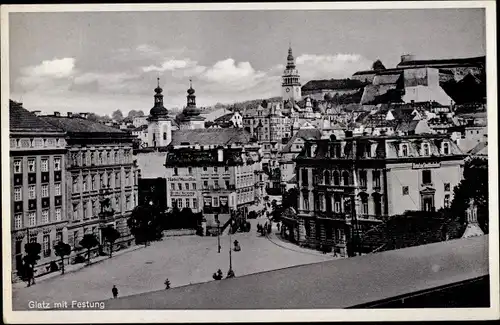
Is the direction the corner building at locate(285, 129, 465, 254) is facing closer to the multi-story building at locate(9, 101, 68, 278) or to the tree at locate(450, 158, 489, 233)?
the multi-story building

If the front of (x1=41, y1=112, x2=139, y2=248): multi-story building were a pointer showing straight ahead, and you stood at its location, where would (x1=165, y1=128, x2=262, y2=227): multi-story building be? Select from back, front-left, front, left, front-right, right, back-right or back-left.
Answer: front-left

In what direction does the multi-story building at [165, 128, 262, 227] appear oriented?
toward the camera

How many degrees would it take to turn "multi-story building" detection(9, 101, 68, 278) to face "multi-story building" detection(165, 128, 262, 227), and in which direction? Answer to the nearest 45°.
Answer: approximately 45° to its left

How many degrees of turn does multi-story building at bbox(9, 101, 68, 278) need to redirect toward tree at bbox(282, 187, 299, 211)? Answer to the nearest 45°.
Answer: approximately 45° to its left

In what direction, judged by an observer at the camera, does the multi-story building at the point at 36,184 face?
facing the viewer and to the right of the viewer

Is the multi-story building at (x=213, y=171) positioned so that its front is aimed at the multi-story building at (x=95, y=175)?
no

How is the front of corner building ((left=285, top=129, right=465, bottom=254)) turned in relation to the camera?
facing the viewer and to the left of the viewer

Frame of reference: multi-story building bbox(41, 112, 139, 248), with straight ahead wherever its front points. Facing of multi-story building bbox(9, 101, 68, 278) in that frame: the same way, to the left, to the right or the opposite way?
the same way
